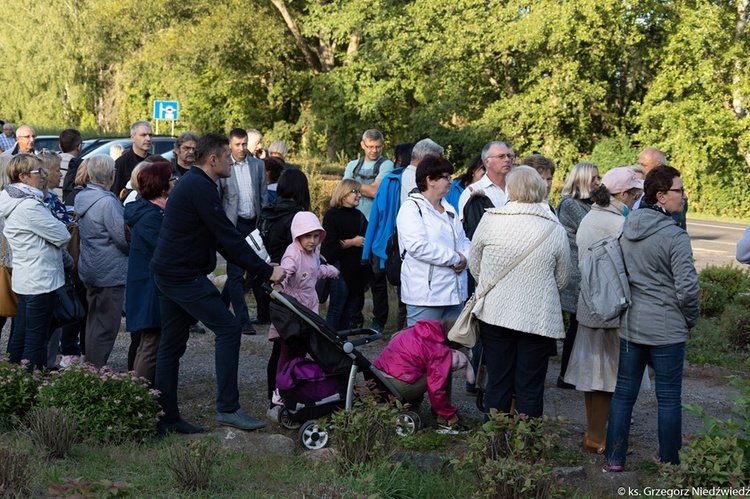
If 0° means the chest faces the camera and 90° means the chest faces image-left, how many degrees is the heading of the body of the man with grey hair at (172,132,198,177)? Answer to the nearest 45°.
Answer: approximately 315°

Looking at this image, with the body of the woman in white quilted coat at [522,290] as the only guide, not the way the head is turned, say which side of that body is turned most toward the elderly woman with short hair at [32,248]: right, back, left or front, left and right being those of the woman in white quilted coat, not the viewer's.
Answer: left

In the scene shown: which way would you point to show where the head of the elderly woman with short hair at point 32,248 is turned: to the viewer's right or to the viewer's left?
to the viewer's right

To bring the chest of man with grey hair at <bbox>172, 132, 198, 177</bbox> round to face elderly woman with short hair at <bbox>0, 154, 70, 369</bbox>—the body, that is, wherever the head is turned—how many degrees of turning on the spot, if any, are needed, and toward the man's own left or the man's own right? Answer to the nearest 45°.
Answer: approximately 90° to the man's own right

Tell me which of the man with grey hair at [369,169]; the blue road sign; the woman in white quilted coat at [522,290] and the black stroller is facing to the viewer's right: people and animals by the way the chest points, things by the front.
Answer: the black stroller

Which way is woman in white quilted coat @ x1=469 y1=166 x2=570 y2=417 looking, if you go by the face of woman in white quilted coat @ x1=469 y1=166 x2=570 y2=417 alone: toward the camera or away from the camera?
away from the camera

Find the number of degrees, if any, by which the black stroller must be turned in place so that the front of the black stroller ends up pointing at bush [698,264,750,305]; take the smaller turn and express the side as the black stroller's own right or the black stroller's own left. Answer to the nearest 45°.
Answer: approximately 45° to the black stroller's own left

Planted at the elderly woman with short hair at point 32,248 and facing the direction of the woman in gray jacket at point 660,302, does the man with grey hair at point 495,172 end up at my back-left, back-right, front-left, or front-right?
front-left

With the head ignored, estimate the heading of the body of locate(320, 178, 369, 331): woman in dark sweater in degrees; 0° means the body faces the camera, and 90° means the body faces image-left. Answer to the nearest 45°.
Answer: approximately 315°

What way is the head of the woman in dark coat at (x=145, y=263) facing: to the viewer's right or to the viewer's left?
to the viewer's right

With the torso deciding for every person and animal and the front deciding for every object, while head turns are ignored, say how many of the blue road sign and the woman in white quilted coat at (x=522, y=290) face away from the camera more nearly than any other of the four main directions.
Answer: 1

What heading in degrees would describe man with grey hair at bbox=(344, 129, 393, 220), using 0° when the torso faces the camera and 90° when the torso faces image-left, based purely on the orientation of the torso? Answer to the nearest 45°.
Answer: approximately 0°

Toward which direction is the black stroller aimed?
to the viewer's right

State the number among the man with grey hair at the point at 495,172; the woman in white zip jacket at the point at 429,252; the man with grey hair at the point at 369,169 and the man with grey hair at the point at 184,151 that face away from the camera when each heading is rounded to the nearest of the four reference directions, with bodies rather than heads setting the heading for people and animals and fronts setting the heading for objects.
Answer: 0

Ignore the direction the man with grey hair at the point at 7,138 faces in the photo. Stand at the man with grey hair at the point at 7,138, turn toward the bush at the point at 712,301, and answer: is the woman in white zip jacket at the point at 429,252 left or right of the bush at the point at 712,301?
right

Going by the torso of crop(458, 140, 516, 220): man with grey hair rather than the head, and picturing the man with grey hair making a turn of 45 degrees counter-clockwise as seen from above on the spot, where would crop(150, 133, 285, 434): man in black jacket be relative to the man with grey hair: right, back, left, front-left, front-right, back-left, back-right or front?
back-right

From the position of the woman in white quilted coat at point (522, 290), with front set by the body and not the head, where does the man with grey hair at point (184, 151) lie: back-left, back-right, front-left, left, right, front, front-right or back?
front-left

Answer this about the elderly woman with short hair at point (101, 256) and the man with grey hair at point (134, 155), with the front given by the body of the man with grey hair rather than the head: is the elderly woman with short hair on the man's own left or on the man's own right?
on the man's own right
